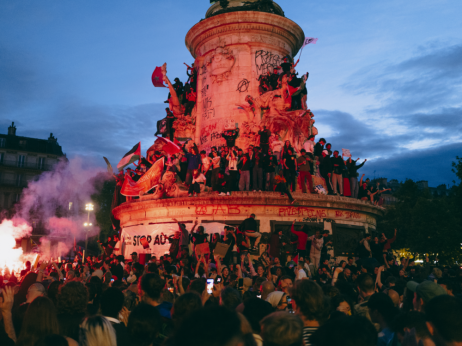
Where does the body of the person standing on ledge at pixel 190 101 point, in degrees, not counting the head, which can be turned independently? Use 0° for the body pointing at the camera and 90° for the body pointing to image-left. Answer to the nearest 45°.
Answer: approximately 45°

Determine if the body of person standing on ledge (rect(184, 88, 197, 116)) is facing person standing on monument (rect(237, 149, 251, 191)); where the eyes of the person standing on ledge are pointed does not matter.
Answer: no

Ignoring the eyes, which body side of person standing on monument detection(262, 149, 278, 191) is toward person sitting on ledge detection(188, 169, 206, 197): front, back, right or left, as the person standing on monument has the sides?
right

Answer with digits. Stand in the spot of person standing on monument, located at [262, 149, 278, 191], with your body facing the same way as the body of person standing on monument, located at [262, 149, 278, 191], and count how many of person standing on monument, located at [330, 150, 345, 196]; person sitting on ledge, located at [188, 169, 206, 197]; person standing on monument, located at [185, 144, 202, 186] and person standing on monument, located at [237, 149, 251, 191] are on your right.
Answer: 3

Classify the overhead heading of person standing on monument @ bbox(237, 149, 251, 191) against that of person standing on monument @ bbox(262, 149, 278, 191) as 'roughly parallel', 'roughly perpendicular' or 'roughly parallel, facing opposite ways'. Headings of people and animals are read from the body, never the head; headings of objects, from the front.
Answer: roughly parallel

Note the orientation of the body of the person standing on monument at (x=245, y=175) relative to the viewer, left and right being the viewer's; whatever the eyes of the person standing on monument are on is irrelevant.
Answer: facing the viewer

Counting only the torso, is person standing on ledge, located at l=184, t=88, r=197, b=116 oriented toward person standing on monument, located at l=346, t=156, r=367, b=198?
no

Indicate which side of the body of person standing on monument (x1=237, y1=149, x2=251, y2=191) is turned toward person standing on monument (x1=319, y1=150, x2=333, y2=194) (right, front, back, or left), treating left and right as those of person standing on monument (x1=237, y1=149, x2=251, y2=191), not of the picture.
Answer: left

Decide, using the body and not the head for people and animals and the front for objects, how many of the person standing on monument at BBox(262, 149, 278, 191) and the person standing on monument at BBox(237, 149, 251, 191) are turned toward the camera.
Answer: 2

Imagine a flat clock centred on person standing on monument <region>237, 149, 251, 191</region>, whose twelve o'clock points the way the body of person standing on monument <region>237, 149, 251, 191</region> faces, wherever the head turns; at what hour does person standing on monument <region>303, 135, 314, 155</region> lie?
person standing on monument <region>303, 135, 314, 155</region> is roughly at 8 o'clock from person standing on monument <region>237, 149, 251, 191</region>.

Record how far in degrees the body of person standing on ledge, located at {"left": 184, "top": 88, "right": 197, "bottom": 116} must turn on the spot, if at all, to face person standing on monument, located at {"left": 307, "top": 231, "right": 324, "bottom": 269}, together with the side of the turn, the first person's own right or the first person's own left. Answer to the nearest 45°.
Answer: approximately 90° to the first person's own left

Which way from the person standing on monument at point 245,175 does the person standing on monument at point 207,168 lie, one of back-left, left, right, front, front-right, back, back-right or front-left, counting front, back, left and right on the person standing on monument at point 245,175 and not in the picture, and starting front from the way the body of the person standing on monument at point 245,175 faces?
back-right

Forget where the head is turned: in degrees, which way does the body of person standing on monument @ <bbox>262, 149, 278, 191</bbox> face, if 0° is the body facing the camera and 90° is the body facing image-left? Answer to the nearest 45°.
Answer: approximately 0°

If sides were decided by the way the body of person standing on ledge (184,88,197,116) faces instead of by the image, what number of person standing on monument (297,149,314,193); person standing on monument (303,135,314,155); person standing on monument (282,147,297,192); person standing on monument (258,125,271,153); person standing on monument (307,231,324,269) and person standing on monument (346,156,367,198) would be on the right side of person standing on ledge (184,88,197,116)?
0

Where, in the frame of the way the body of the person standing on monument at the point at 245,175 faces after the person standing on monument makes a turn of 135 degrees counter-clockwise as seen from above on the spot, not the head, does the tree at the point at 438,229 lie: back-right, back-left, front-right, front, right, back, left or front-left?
front

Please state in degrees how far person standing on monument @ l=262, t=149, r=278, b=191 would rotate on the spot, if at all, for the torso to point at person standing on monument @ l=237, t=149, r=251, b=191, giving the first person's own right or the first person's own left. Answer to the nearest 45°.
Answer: approximately 90° to the first person's own right

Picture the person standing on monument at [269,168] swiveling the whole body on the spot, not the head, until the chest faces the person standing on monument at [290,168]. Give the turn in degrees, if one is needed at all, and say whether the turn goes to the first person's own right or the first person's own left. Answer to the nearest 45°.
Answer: approximately 90° to the first person's own left

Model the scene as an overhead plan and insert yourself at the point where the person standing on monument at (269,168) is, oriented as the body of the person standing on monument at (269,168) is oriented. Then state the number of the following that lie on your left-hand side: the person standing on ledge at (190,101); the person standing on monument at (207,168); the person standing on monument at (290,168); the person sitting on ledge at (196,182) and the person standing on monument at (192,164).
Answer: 1

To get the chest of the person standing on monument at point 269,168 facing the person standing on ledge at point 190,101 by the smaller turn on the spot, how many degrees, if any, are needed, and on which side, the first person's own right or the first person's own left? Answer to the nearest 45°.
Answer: approximately 135° to the first person's own right
